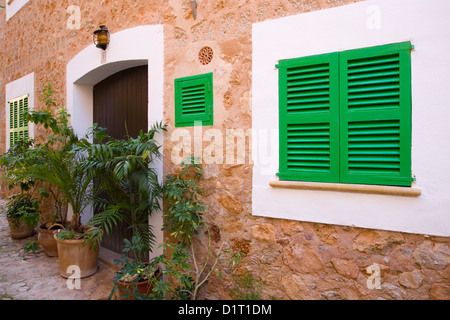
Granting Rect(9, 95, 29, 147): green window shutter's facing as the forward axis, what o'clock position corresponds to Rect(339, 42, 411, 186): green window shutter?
Rect(339, 42, 411, 186): green window shutter is roughly at 10 o'clock from Rect(9, 95, 29, 147): green window shutter.

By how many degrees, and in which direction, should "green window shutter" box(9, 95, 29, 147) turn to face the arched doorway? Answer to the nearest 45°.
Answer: approximately 45° to its left

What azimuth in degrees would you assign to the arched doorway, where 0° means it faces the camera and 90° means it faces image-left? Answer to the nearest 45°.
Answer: approximately 45°

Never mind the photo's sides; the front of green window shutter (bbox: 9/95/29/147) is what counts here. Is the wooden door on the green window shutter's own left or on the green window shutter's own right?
on the green window shutter's own left

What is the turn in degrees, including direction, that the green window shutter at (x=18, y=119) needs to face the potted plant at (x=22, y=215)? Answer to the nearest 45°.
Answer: approximately 45° to its left

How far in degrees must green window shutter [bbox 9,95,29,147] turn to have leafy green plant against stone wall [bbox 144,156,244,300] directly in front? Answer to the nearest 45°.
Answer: approximately 45° to its left

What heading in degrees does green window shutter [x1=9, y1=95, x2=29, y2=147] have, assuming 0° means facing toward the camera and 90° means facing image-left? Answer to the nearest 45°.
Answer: approximately 45°
